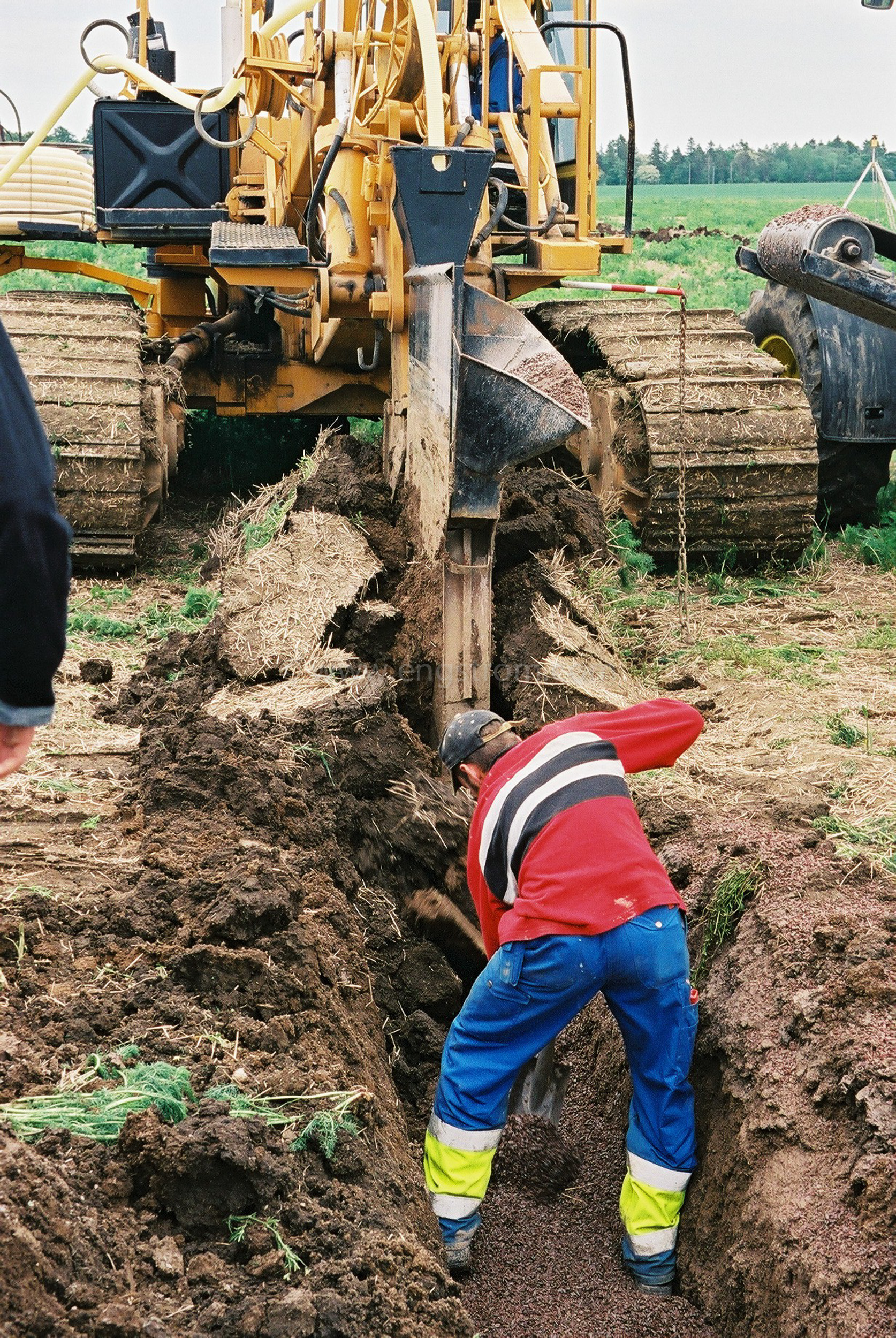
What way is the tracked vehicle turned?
away from the camera

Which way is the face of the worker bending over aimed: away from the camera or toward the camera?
away from the camera

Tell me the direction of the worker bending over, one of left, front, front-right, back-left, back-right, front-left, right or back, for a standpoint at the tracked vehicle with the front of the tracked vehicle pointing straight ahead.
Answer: back

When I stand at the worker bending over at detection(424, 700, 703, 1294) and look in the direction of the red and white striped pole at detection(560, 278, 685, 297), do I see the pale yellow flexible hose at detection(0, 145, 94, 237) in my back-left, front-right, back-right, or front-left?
front-left
